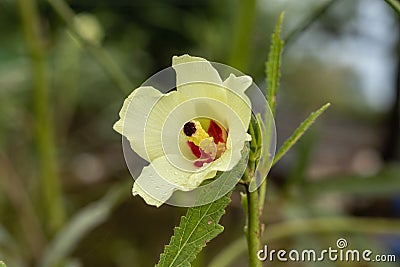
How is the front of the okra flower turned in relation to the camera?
facing the viewer and to the left of the viewer
